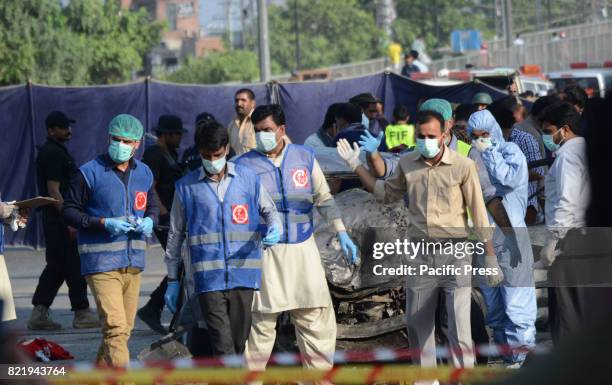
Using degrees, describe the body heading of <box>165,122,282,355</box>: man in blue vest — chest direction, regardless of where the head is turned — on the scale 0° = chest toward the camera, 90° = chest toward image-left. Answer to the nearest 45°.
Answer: approximately 0°

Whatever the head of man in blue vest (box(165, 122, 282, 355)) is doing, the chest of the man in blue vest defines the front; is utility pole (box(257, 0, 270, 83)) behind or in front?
behind

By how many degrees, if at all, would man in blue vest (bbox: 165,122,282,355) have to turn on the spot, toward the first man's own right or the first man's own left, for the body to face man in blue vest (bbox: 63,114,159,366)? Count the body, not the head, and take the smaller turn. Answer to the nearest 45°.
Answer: approximately 135° to the first man's own right
